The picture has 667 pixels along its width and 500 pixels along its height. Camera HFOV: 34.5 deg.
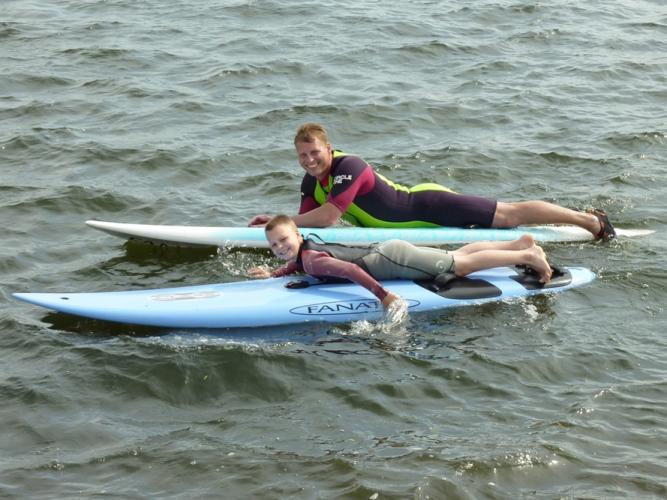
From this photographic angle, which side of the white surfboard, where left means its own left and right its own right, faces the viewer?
left

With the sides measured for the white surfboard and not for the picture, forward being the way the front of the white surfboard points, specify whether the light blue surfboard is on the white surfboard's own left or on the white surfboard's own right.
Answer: on the white surfboard's own left
